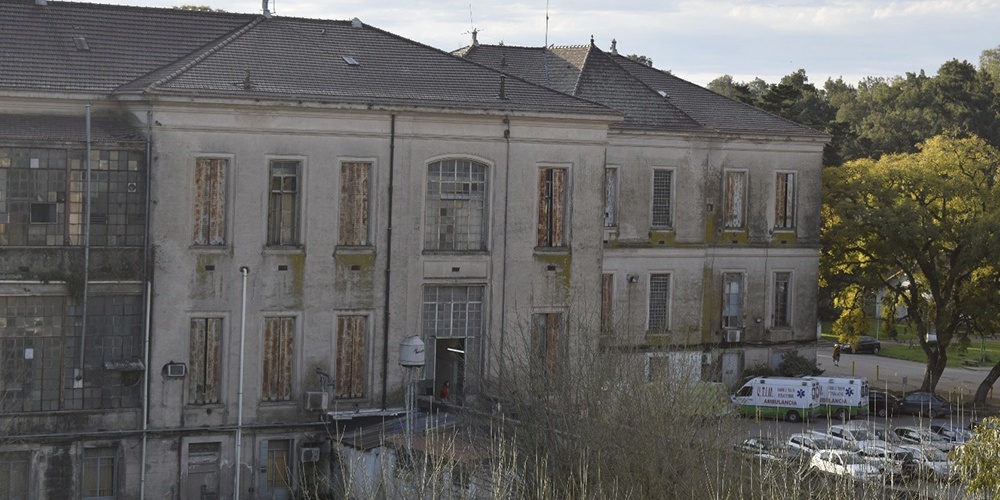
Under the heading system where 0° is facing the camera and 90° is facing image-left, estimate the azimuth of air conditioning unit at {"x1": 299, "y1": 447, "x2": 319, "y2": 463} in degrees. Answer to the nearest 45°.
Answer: approximately 0°

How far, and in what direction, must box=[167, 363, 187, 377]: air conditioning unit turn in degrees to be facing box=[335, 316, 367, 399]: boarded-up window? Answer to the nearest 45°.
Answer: approximately 90° to its left

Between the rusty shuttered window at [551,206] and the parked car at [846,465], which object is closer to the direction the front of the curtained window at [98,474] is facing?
the parked car

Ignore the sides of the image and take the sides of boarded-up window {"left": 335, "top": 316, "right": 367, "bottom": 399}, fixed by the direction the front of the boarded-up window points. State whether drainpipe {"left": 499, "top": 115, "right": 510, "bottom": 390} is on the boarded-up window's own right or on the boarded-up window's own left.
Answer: on the boarded-up window's own left

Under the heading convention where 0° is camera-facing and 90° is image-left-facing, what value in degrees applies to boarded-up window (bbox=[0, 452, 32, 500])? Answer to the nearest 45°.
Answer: approximately 0°

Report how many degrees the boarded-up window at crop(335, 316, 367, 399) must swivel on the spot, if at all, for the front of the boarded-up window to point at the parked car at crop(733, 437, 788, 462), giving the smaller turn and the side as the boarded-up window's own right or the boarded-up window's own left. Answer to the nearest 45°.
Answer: approximately 45° to the boarded-up window's own left
